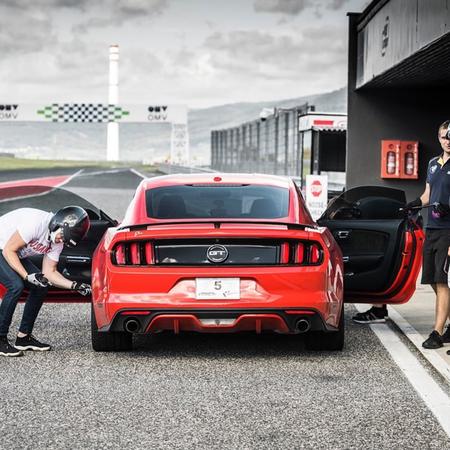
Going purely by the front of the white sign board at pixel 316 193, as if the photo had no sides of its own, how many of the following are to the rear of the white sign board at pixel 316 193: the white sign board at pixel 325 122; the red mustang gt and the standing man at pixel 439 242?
1

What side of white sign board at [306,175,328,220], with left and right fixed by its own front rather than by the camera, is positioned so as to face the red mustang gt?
front

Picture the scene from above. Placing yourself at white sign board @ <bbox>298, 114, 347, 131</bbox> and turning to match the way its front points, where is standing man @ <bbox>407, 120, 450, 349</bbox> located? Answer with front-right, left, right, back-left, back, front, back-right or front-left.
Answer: front

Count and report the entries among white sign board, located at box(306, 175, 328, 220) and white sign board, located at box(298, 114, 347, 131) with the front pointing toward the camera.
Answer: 2

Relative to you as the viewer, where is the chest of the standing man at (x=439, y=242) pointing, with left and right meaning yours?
facing the viewer and to the left of the viewer

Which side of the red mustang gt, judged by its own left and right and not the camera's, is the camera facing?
back

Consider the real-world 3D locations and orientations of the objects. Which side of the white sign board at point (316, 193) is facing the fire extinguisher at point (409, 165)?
left

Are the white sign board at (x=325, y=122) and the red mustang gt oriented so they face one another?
yes

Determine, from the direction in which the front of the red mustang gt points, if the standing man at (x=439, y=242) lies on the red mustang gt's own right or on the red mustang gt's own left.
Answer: on the red mustang gt's own right

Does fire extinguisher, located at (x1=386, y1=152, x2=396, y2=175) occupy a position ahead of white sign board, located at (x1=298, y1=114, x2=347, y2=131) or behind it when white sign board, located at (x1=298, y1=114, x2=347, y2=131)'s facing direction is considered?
ahead

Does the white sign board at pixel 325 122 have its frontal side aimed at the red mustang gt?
yes

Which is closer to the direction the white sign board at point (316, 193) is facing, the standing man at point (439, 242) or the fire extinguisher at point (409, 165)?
the standing man

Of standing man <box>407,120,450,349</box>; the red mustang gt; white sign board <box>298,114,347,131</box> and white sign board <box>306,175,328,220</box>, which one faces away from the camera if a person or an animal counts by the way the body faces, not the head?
the red mustang gt

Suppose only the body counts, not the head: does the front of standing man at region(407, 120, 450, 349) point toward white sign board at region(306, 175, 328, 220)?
no

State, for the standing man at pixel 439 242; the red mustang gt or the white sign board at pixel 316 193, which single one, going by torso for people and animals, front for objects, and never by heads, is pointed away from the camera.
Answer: the red mustang gt

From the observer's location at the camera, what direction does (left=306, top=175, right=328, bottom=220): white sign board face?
facing the viewer

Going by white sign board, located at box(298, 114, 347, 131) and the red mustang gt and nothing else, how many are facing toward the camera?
1

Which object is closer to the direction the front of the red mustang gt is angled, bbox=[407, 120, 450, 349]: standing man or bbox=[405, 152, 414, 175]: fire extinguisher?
the fire extinguisher

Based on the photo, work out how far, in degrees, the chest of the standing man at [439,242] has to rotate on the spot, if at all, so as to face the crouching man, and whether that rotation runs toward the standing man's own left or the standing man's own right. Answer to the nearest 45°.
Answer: approximately 45° to the standing man's own right

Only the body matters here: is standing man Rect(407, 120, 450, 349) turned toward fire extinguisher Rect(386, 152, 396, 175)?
no

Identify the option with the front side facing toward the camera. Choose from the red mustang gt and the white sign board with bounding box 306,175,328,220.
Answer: the white sign board
